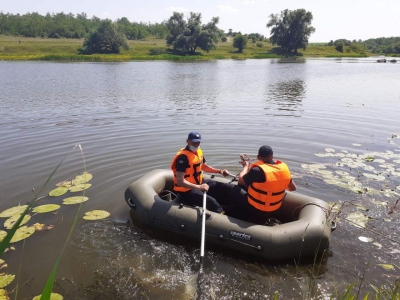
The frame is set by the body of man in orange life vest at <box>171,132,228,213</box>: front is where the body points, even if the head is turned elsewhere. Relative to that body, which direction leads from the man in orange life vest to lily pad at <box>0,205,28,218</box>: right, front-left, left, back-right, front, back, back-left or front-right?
back-right

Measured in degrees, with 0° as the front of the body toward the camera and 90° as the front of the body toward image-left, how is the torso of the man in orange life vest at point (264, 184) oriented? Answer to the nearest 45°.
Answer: approximately 135°

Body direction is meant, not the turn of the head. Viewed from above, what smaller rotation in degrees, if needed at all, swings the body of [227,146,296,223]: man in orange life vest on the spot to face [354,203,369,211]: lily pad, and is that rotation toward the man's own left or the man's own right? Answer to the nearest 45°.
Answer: approximately 90° to the man's own right

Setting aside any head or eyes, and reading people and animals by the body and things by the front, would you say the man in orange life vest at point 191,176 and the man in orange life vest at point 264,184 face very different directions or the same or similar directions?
very different directions

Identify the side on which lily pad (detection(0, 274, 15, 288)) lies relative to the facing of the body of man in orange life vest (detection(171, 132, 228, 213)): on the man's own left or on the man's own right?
on the man's own right

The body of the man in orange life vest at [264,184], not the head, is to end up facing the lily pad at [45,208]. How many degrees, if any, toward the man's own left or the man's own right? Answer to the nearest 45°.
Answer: approximately 45° to the man's own left

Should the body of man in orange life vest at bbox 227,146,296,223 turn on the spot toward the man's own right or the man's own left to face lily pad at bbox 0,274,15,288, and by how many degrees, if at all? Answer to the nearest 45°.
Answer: approximately 90° to the man's own left

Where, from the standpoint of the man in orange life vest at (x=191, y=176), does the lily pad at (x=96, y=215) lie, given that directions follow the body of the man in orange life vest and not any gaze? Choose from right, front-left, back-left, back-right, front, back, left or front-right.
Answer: back-right
